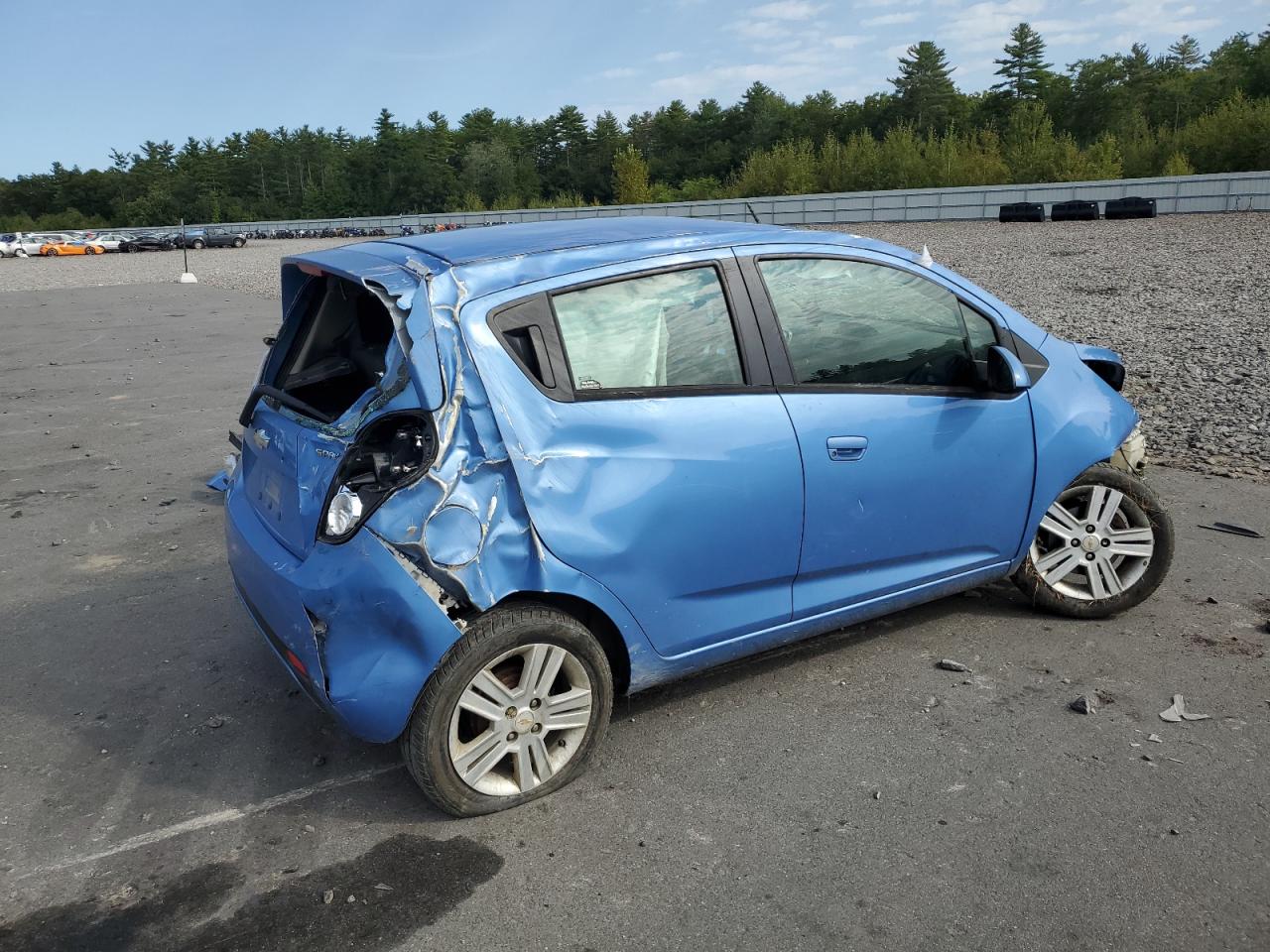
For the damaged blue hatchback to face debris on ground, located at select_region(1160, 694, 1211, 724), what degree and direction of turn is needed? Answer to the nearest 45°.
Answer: approximately 45° to its right

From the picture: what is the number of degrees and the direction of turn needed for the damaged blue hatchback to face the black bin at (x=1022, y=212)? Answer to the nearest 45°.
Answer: approximately 45° to its left

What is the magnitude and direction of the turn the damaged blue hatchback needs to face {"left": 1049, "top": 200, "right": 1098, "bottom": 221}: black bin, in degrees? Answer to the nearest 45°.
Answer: approximately 45° to its left

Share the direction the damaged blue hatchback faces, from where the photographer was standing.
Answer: facing away from the viewer and to the right of the viewer

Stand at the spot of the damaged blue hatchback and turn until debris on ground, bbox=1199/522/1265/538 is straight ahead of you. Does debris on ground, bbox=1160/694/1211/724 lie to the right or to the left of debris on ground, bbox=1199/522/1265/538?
right

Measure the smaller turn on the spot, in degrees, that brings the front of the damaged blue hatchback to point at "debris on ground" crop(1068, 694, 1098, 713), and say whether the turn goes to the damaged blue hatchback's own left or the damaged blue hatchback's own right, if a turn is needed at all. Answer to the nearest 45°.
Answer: approximately 45° to the damaged blue hatchback's own right

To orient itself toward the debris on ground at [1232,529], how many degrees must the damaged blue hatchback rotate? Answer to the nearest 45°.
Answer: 0° — it already faces it

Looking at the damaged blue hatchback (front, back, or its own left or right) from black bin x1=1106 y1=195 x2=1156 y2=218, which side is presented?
front
